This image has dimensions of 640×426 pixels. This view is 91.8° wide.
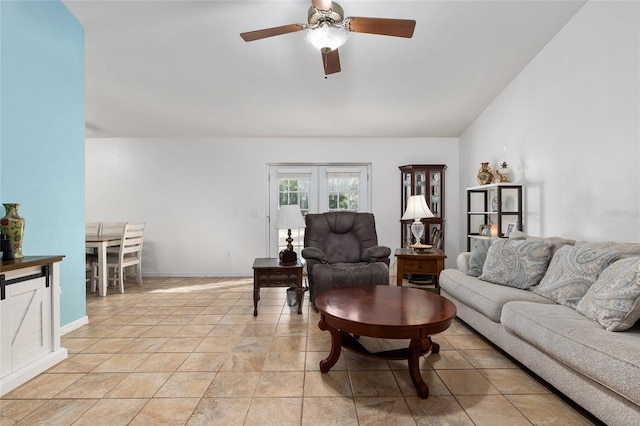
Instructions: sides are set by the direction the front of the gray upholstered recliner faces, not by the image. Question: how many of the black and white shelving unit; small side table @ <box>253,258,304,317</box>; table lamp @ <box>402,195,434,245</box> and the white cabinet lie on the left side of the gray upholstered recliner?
2

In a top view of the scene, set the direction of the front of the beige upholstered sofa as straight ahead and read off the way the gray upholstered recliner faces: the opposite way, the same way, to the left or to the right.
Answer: to the left

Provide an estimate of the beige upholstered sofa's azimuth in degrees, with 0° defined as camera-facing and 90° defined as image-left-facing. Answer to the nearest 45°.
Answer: approximately 45°

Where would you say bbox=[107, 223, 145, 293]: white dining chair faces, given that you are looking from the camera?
facing away from the viewer and to the left of the viewer

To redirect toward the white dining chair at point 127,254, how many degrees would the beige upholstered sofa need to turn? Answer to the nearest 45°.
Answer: approximately 45° to its right

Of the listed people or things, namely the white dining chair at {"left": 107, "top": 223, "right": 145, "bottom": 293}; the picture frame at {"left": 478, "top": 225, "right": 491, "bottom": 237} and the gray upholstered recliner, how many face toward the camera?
2

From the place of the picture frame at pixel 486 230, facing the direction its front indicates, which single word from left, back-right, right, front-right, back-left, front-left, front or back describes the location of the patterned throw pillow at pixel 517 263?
front

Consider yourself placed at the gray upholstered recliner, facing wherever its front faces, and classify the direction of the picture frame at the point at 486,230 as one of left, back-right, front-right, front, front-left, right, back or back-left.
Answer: left

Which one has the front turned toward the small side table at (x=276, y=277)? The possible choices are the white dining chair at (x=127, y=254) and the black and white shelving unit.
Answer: the black and white shelving unit

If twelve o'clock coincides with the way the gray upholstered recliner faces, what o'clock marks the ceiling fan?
The ceiling fan is roughly at 12 o'clock from the gray upholstered recliner.

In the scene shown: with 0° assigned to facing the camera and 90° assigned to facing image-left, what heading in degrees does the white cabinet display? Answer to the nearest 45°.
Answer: approximately 315°

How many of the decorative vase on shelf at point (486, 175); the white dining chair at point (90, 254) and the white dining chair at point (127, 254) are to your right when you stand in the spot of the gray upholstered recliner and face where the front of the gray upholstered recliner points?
2

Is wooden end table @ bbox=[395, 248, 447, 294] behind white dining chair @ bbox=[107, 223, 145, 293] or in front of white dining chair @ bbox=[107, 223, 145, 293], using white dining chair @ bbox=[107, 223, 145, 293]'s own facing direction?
behind

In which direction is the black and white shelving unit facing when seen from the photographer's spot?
facing the viewer and to the left of the viewer

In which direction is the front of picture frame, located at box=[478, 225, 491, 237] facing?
toward the camera

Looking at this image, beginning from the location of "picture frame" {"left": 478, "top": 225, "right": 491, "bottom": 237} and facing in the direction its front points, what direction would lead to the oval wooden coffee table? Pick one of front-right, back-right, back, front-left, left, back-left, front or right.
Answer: front

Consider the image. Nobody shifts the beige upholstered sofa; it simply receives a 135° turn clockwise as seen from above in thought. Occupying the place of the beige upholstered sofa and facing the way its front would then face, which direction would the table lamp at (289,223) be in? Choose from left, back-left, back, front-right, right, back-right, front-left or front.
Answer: left

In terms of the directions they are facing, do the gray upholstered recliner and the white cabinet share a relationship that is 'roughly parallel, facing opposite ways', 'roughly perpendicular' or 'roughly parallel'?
roughly perpendicular
